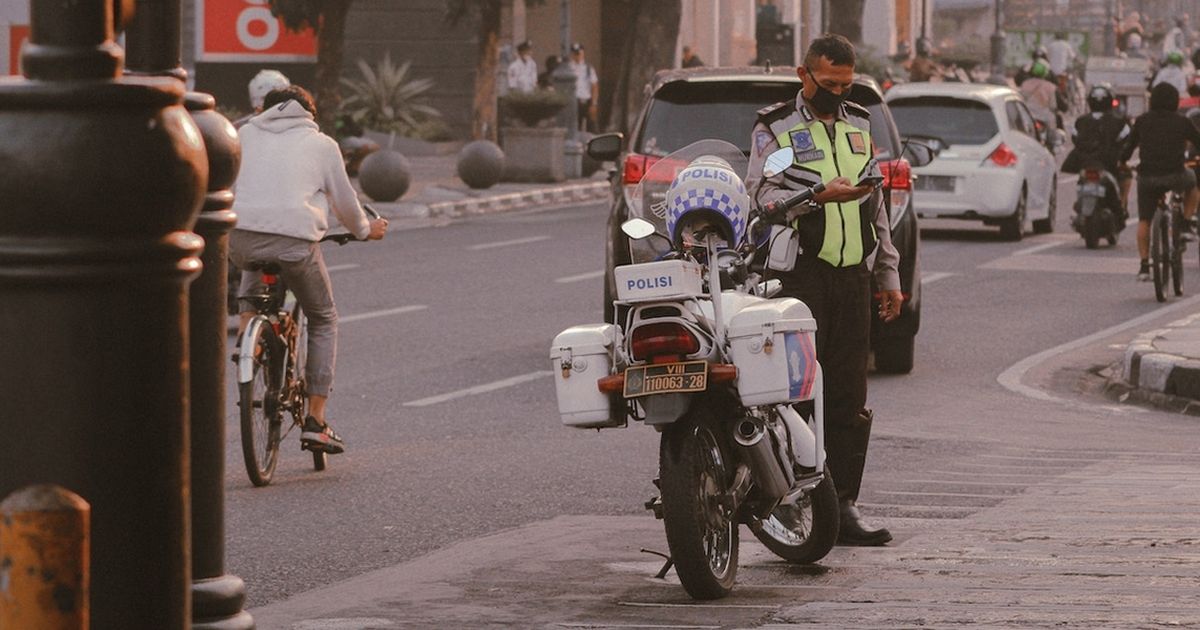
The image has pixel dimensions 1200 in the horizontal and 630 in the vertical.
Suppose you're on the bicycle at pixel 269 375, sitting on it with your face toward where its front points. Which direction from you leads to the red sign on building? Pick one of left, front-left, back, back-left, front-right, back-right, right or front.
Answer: front-left

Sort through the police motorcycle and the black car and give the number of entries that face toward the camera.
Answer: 0

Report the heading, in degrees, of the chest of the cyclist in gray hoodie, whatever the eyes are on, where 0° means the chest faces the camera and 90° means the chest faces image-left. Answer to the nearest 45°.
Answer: approximately 225°

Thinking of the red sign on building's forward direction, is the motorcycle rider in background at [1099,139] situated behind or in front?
in front

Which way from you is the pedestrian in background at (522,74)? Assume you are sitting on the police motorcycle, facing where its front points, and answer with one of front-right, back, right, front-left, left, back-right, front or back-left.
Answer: front-left

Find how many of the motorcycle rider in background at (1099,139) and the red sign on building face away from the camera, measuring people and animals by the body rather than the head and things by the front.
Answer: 1

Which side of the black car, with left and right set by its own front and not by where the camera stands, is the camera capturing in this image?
back

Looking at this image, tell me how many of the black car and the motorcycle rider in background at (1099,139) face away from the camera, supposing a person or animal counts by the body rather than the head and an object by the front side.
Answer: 2

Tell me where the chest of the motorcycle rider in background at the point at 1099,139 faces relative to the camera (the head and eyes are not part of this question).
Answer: away from the camera

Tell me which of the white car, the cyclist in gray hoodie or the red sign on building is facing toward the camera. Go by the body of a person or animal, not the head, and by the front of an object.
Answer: the red sign on building

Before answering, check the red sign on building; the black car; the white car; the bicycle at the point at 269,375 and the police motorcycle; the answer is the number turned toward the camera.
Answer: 1

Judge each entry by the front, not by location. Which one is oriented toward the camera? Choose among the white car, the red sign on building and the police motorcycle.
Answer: the red sign on building

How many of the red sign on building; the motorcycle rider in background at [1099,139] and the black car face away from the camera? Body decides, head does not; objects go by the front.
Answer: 2

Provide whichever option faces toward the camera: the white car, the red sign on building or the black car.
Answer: the red sign on building

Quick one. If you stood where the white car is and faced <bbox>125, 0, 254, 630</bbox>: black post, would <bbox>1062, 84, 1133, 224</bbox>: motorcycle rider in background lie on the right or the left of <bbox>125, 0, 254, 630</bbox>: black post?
left

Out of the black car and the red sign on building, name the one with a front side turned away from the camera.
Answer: the black car
